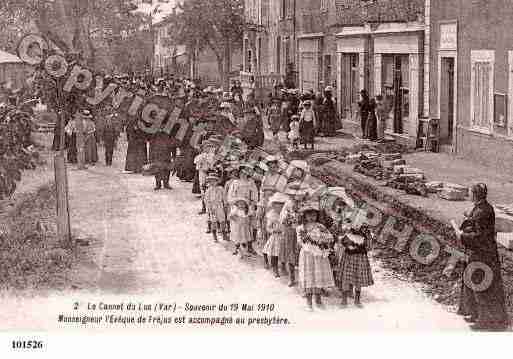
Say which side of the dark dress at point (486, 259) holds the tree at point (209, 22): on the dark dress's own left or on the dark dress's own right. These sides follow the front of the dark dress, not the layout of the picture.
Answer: on the dark dress's own right

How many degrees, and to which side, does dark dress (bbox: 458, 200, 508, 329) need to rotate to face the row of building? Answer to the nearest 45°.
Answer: approximately 90° to its right

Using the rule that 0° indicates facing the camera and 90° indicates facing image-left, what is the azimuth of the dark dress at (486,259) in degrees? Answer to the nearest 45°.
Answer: approximately 90°

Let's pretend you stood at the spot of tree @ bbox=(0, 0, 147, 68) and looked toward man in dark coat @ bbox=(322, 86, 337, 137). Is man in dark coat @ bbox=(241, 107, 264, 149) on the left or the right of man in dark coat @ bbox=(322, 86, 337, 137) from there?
right

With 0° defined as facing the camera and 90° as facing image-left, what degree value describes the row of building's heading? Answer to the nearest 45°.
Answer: approximately 45°

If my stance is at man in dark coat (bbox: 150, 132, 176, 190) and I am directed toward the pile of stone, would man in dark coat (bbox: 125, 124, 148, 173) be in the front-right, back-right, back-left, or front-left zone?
back-left

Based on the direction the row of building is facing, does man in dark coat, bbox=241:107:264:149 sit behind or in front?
in front

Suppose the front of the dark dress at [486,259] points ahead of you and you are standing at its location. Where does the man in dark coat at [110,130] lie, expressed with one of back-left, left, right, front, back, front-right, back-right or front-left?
front-right
